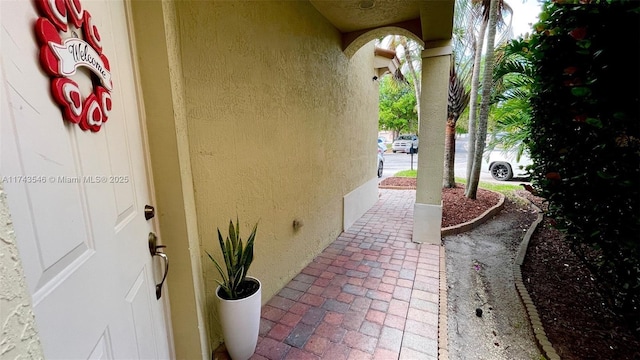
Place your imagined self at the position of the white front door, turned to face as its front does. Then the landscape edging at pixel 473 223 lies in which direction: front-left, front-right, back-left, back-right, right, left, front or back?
front-left

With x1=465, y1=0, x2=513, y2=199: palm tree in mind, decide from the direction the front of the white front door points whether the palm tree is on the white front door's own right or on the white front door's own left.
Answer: on the white front door's own left

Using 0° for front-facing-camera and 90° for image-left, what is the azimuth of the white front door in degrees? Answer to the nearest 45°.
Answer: approximately 315°

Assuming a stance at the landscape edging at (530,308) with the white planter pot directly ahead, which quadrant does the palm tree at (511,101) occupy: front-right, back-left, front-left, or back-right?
back-right

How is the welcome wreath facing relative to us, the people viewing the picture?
facing the viewer and to the right of the viewer

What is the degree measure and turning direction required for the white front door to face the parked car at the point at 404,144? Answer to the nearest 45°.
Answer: approximately 90° to its left

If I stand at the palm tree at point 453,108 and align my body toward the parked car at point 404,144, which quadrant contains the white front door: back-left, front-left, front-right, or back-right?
back-left

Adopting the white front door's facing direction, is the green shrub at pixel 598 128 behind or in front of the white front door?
in front

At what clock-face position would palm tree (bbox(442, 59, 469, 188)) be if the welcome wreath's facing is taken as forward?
The palm tree is roughly at 10 o'clock from the welcome wreath.

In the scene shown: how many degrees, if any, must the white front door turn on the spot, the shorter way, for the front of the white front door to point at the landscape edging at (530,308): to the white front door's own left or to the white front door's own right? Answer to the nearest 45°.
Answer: approximately 45° to the white front door's own left

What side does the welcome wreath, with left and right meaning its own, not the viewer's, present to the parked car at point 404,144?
left

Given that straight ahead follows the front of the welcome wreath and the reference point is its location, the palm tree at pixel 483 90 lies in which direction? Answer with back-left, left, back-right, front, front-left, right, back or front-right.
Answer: front-left

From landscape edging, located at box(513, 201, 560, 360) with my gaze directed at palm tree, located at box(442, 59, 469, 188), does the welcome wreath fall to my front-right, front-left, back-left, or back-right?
back-left
